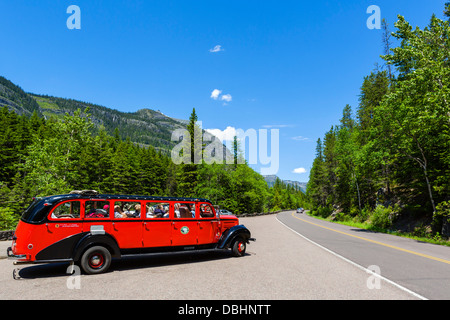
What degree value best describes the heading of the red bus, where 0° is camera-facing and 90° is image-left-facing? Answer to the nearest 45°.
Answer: approximately 225°
